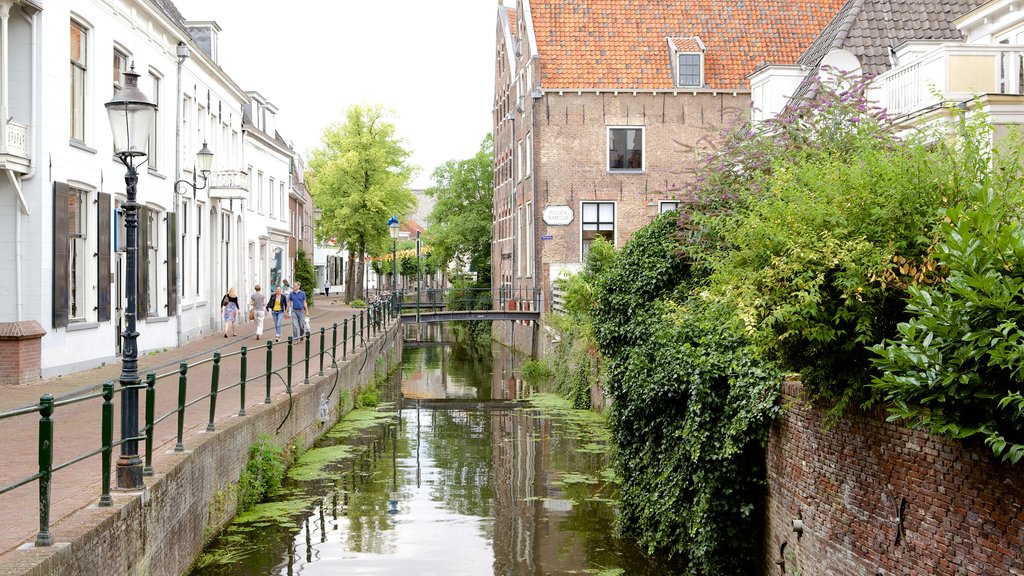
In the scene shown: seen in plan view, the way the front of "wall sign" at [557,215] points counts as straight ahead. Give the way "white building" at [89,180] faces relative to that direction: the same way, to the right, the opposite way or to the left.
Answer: to the left

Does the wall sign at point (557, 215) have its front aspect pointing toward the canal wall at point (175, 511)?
yes

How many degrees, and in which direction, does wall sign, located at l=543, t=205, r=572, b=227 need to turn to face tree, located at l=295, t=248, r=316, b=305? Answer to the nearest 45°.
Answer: approximately 135° to its right

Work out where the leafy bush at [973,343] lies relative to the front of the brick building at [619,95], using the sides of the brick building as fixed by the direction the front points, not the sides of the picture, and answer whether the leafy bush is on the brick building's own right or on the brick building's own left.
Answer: on the brick building's own left

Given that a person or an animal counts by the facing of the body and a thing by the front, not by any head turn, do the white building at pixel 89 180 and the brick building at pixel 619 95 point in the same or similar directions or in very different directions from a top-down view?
very different directions
